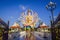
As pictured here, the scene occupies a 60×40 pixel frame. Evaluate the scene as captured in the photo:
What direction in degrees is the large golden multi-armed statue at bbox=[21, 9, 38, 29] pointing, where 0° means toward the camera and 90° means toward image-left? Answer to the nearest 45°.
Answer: approximately 0°
